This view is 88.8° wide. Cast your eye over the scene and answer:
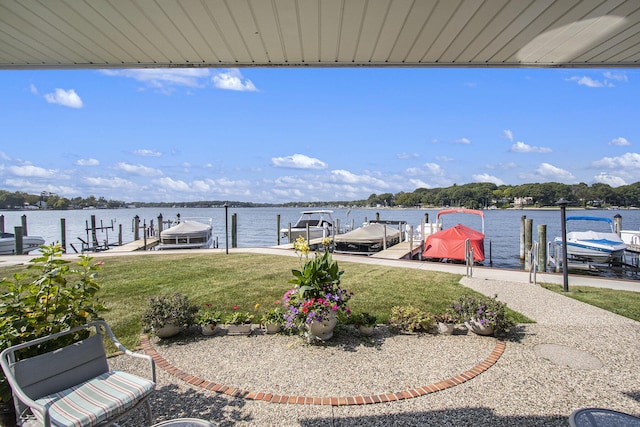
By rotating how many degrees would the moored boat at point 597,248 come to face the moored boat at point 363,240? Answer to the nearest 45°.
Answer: approximately 90° to its right

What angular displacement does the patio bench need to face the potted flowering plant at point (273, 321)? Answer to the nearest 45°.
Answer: approximately 90° to its left

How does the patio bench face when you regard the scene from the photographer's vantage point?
facing the viewer and to the right of the viewer

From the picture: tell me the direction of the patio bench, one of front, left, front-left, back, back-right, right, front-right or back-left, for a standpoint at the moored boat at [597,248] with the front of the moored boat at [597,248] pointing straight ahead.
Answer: front-right

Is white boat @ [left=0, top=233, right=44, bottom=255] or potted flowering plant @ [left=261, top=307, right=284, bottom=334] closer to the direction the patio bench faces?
the potted flowering plant

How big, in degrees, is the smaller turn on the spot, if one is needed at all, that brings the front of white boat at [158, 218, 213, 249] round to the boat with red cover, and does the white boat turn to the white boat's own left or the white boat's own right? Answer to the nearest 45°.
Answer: approximately 45° to the white boat's own left

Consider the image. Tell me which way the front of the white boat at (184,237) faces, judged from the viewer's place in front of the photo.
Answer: facing the viewer

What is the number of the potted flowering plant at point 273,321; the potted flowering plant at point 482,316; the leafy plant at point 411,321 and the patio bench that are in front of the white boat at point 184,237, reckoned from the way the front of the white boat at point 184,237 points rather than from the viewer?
4

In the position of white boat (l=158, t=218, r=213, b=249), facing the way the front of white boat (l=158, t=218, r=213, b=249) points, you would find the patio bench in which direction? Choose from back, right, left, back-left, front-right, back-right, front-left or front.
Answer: front

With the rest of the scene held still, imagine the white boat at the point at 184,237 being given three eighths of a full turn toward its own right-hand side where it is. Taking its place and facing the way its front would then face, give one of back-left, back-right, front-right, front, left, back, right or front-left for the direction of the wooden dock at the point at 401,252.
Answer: back

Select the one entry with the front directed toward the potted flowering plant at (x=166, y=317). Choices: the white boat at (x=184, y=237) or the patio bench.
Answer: the white boat

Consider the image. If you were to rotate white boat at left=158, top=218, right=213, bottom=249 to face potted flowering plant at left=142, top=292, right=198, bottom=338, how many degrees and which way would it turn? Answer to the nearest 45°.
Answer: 0° — it already faces it

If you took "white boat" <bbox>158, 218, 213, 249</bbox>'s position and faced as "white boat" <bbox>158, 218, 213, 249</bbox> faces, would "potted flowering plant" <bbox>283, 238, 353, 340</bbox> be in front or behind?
in front

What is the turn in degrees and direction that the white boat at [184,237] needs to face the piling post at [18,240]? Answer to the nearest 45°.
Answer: approximately 90° to its right

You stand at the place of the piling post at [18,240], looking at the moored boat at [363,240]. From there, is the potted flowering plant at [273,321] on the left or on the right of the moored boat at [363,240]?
right

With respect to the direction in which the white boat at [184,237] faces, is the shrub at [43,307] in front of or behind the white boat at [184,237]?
in front
